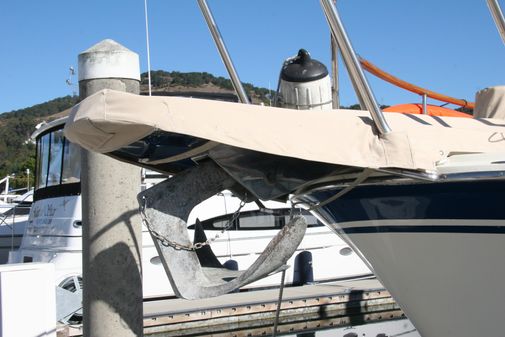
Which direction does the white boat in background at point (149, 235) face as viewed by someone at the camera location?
facing away from the viewer and to the right of the viewer

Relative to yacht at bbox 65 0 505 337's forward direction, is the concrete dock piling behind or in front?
in front

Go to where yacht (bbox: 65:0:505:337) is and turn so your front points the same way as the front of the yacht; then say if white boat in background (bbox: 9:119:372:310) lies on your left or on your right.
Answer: on your right

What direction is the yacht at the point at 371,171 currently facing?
to the viewer's left
